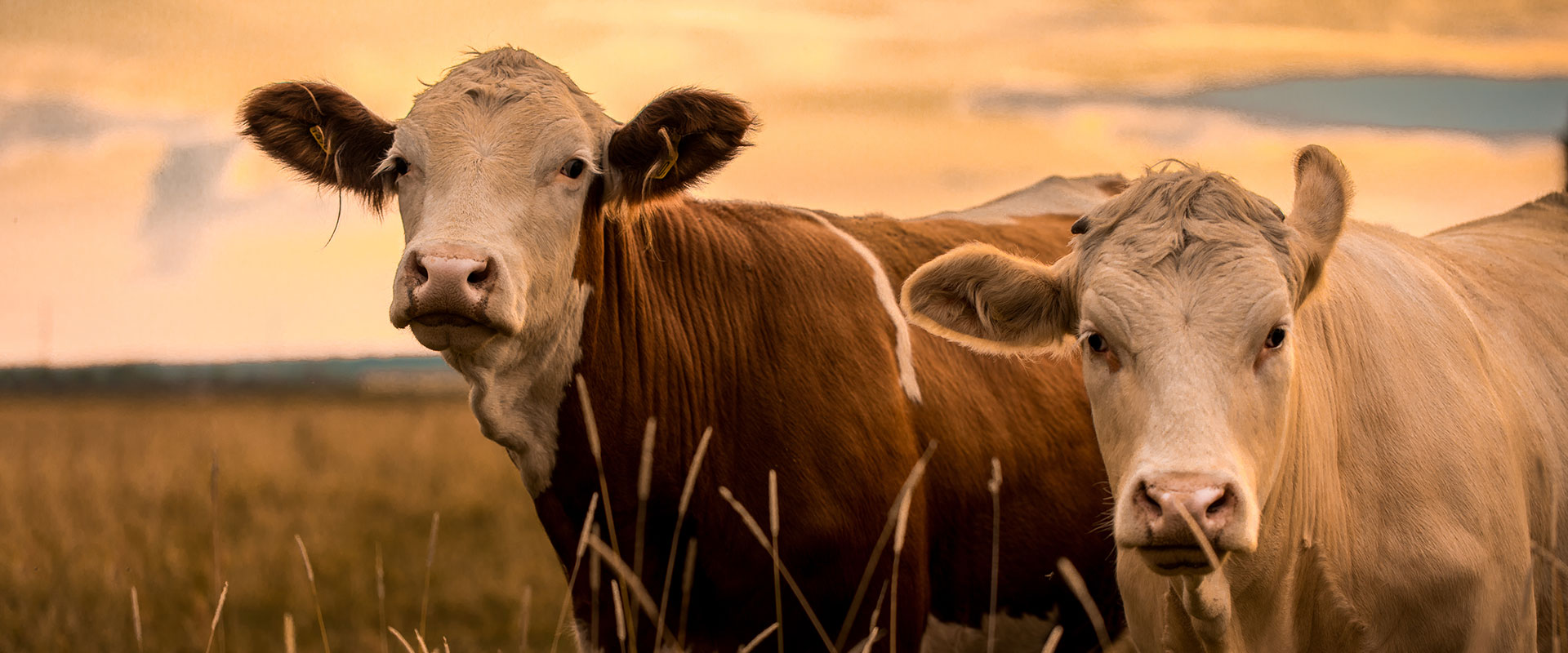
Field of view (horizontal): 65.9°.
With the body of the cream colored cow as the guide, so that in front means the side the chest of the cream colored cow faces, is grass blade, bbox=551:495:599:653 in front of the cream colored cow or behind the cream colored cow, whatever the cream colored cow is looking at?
in front

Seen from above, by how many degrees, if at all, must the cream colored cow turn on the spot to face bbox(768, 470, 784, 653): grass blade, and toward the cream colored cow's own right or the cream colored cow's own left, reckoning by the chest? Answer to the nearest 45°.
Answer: approximately 45° to the cream colored cow's own right

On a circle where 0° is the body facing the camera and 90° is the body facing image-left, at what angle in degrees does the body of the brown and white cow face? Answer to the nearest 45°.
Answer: approximately 45°

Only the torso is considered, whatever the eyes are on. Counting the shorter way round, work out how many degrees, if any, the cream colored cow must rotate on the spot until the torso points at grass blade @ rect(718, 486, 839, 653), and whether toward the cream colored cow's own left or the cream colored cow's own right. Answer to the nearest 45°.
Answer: approximately 45° to the cream colored cow's own right

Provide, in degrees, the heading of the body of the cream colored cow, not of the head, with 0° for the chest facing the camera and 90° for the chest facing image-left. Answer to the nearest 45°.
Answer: approximately 45°

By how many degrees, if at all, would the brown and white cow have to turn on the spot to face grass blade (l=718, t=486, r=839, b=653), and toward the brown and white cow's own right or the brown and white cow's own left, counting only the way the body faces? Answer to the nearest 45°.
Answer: approximately 45° to the brown and white cow's own left

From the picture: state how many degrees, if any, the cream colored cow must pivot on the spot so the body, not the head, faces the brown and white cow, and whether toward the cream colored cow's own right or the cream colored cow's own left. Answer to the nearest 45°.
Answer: approximately 45° to the cream colored cow's own right

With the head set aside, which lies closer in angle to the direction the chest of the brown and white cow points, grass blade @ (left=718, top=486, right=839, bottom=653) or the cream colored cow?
the grass blade
